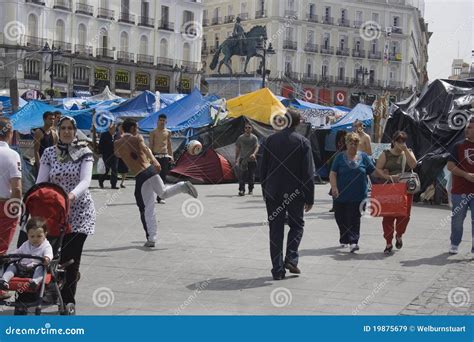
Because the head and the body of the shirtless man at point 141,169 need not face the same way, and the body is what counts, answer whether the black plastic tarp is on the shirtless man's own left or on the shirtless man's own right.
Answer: on the shirtless man's own right

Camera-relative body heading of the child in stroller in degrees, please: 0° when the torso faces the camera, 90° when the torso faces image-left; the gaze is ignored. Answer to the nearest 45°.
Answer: approximately 45°

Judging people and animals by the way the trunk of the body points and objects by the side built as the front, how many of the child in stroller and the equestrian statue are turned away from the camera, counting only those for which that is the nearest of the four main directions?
0

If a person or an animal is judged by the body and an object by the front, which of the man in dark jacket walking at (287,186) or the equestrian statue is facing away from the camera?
the man in dark jacket walking

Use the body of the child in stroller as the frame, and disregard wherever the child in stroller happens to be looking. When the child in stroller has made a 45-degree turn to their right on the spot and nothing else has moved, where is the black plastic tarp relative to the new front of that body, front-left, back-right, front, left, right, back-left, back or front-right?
back-right

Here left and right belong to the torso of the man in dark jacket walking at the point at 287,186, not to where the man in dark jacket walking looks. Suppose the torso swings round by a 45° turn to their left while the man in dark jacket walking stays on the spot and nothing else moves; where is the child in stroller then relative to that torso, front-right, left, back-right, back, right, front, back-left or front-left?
left

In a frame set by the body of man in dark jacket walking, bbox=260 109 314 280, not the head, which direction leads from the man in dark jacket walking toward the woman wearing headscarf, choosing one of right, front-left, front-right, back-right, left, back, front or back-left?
back-left

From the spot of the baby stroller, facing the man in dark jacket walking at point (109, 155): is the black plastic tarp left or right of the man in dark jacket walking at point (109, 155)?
right

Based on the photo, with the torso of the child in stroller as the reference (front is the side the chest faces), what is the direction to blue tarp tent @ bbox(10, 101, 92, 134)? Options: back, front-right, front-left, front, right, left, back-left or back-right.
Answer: back-right

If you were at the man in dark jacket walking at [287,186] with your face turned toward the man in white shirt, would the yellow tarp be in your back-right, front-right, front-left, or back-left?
back-right

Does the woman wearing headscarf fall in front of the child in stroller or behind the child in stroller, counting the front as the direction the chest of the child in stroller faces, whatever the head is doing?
behind

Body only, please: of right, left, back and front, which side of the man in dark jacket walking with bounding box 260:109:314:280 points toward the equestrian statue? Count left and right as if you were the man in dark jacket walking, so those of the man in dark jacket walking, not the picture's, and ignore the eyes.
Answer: front

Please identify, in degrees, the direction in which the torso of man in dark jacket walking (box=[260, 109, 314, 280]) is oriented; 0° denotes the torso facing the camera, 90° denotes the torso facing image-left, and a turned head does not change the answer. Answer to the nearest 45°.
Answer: approximately 180°

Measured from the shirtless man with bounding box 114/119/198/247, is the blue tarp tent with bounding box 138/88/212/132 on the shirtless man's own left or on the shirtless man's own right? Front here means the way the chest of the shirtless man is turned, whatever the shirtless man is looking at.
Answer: on the shirtless man's own right
